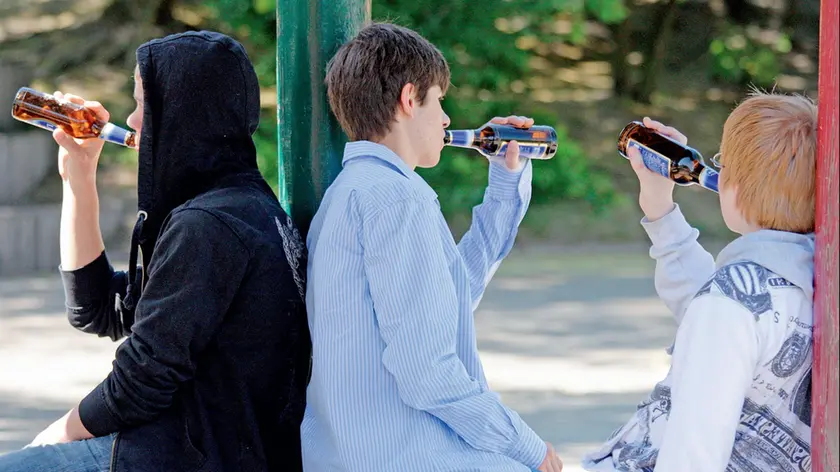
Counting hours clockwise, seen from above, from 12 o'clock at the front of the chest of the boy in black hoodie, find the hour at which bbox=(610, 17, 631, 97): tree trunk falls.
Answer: The tree trunk is roughly at 4 o'clock from the boy in black hoodie.

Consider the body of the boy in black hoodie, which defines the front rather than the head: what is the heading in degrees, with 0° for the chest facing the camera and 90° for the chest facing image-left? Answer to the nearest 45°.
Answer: approximately 90°

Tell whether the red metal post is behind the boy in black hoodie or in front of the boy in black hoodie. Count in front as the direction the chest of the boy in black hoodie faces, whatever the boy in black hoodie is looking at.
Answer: behind

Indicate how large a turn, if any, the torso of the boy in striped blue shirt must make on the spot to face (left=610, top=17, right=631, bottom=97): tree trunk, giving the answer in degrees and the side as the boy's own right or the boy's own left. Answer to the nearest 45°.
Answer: approximately 45° to the boy's own left

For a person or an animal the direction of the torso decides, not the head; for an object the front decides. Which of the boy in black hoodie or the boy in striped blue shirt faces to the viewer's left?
the boy in black hoodie

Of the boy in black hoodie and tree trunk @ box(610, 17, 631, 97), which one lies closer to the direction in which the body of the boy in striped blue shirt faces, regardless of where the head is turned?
the tree trunk

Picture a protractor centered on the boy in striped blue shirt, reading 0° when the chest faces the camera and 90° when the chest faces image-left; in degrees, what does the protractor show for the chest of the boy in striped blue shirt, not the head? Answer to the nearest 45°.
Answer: approximately 225°

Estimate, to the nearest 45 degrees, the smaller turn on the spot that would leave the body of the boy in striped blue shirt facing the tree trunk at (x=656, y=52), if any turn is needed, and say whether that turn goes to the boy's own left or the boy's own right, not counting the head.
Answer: approximately 45° to the boy's own left

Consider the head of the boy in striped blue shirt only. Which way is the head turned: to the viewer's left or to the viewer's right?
to the viewer's right

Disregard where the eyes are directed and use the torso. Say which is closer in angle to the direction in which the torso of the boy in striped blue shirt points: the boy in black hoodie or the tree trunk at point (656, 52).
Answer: the tree trunk

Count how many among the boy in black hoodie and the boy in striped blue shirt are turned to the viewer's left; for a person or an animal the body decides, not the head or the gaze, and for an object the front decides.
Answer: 1
